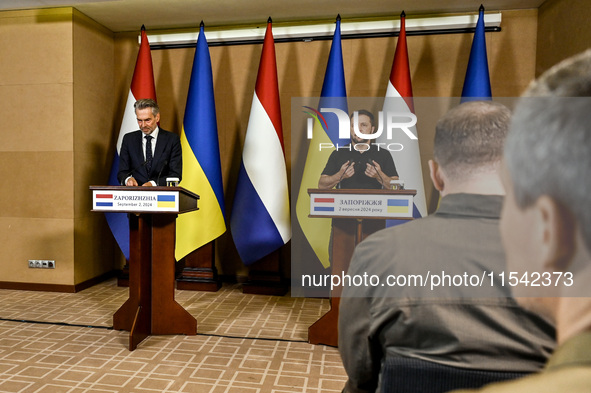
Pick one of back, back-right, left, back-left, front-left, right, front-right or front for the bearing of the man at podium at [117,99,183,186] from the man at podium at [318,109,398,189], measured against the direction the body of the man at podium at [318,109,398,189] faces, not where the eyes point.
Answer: right

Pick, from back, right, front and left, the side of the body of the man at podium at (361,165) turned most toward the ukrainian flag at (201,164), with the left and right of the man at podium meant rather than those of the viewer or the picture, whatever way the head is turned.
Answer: right

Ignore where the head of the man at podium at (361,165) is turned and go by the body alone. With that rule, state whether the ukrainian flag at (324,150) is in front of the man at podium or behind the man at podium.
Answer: behind

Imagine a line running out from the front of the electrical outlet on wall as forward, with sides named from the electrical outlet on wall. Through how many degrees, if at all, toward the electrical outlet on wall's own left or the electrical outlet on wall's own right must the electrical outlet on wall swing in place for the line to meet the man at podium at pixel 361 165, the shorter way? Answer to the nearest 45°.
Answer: approximately 45° to the electrical outlet on wall's own left

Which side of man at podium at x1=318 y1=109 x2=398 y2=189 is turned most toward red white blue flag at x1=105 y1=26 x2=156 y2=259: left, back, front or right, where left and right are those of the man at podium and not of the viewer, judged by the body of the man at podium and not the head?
right

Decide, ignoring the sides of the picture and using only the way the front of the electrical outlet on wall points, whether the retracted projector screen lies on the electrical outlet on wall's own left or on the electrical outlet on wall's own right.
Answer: on the electrical outlet on wall's own left

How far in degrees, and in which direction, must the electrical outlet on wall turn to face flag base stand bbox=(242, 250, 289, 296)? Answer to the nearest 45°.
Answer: approximately 45° to its left

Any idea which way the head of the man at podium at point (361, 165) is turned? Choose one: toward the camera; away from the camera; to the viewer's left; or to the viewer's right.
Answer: toward the camera

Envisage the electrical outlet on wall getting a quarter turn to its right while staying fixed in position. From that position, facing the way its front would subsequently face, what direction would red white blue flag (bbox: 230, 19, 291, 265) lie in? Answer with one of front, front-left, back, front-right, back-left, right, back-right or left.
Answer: back-left

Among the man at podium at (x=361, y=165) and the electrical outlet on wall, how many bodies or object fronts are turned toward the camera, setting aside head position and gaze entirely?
2

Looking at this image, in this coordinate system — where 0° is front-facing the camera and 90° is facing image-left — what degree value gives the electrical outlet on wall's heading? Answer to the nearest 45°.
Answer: approximately 0°

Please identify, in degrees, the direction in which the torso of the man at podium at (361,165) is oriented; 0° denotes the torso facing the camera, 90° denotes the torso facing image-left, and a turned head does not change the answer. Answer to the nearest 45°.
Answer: approximately 0°

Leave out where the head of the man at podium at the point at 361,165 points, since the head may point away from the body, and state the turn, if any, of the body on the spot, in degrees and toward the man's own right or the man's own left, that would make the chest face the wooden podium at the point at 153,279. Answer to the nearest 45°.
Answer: approximately 45° to the man's own right
